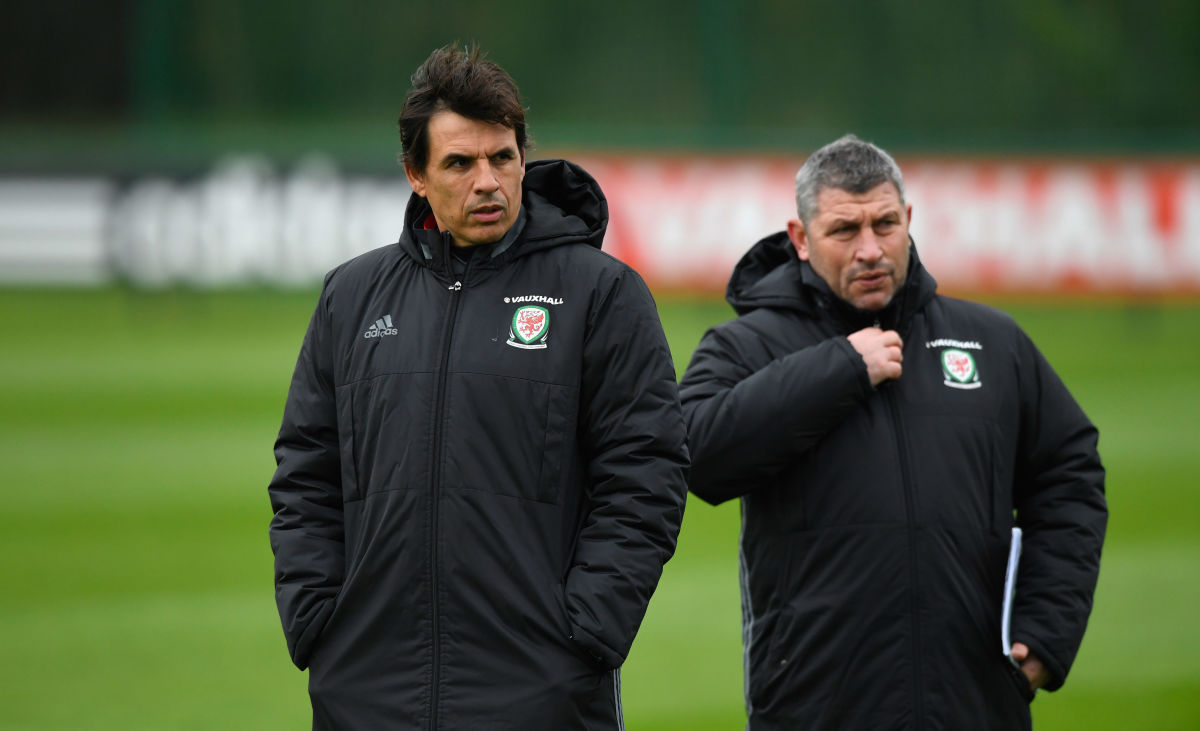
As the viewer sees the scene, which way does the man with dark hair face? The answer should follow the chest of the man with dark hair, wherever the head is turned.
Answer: toward the camera

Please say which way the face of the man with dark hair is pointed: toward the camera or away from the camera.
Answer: toward the camera

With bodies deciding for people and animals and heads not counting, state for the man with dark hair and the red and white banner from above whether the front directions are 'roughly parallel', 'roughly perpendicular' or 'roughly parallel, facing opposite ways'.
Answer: roughly parallel

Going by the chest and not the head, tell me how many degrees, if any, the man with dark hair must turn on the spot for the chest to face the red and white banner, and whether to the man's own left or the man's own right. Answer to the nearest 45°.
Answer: approximately 180°

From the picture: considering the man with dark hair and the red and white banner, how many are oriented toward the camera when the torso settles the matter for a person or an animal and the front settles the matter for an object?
2

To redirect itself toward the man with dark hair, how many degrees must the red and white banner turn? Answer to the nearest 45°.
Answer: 0° — it already faces them

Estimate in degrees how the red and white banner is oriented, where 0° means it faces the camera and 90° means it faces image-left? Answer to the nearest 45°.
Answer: approximately 0°
